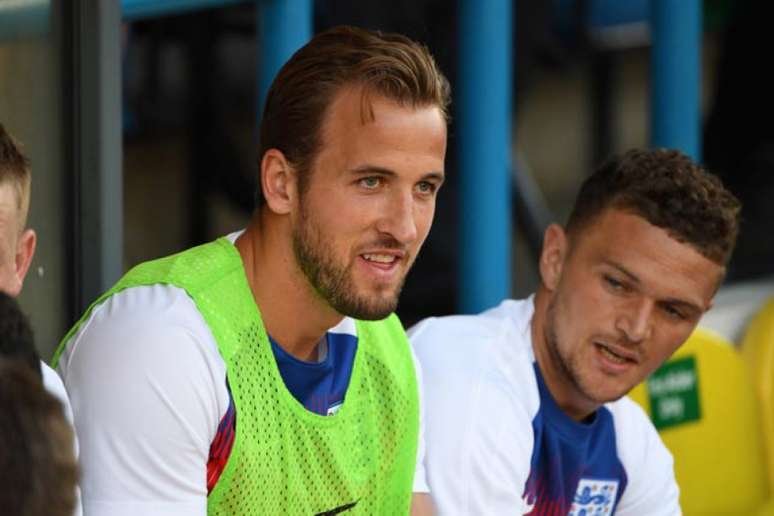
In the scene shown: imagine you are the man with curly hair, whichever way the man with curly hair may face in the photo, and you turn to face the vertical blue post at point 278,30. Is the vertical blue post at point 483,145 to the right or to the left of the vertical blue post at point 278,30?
right

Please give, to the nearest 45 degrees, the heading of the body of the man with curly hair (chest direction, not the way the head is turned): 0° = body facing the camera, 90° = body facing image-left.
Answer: approximately 315°

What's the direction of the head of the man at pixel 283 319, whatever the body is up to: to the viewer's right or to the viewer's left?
to the viewer's right

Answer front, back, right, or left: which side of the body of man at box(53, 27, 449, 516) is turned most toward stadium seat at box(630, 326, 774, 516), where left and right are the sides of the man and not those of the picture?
left

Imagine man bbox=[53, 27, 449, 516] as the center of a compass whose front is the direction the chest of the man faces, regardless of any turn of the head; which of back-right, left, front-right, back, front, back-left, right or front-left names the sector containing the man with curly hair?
left

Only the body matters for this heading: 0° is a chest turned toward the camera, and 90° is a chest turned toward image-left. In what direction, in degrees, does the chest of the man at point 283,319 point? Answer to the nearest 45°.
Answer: approximately 315°

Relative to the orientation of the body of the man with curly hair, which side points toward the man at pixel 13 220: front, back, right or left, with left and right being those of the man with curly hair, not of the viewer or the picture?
right
